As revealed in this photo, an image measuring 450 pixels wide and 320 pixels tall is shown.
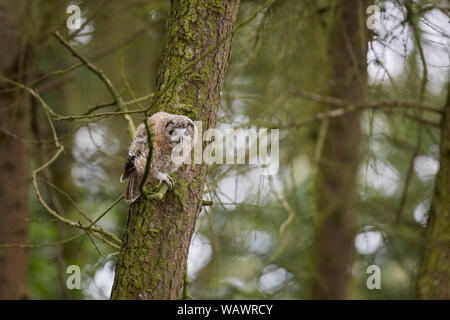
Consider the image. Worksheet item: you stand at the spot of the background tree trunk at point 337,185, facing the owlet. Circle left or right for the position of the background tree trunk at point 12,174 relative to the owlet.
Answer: right

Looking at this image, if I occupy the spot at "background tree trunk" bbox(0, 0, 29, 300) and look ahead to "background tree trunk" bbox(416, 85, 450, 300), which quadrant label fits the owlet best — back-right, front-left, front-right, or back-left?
front-right

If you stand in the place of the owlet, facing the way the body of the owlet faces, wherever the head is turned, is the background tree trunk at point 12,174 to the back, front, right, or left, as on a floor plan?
back

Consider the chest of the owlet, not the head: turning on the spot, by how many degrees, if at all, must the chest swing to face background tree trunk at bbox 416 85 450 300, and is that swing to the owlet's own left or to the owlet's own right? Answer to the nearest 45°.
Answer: approximately 90° to the owlet's own left

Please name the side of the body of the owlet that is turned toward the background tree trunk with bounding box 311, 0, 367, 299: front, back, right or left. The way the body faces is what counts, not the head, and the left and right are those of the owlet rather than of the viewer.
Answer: left

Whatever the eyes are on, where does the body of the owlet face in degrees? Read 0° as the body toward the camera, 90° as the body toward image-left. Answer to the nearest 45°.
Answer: approximately 315°
